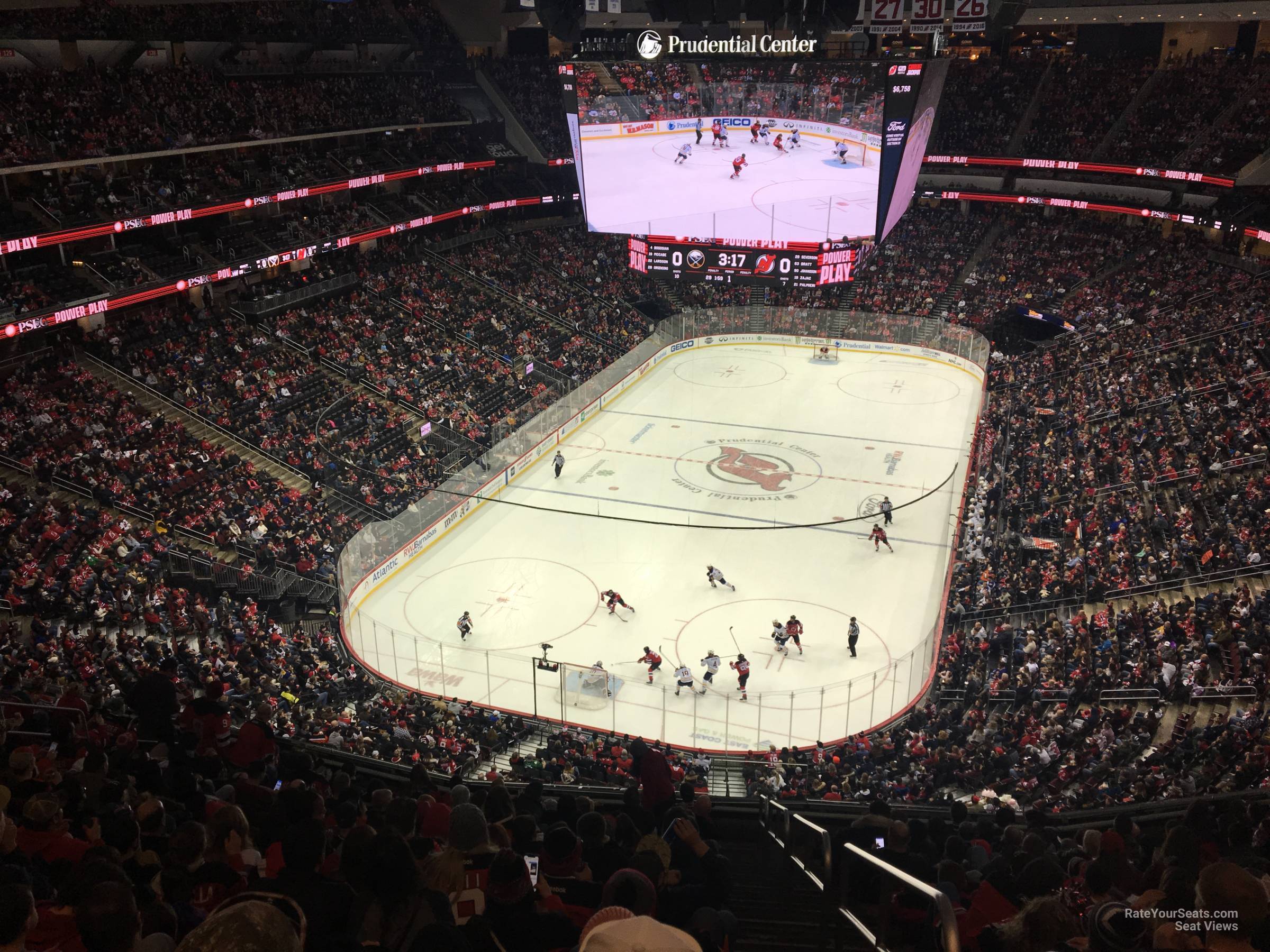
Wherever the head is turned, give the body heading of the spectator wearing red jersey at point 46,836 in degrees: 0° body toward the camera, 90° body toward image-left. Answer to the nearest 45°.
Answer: approximately 225°

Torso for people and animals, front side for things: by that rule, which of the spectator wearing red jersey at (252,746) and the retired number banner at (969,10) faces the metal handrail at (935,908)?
the retired number banner

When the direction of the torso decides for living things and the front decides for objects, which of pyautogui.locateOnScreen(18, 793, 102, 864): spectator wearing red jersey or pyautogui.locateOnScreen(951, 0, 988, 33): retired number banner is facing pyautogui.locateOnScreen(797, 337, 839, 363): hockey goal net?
the spectator wearing red jersey

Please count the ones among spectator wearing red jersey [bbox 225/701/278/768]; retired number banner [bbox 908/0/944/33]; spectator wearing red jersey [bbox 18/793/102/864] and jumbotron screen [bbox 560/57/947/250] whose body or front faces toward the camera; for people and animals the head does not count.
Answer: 2

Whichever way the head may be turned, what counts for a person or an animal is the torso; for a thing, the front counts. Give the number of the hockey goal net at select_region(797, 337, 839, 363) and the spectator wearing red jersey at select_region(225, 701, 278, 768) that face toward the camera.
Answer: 1

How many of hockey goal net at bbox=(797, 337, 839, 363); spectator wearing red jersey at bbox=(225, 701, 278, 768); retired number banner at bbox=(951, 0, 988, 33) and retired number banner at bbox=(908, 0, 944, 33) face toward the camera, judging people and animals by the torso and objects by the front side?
3

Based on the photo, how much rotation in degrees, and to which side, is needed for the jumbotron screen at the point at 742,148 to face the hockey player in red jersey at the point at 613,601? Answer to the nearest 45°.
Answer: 0° — it already faces them
